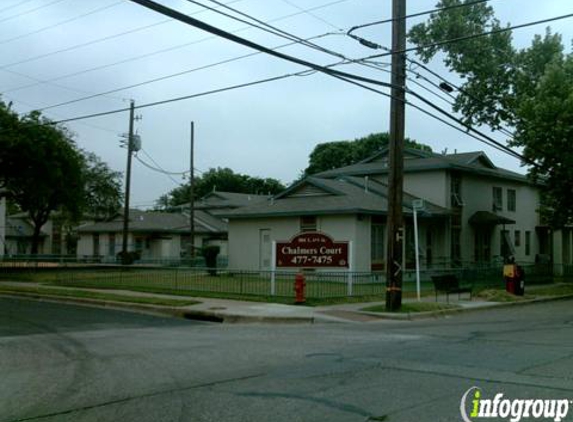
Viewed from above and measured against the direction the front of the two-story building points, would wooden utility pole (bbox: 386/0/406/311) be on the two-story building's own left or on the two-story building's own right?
on the two-story building's own right

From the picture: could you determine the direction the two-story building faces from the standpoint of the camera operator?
facing the viewer and to the right of the viewer

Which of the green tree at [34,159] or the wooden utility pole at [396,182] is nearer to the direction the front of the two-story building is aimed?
the wooden utility pole

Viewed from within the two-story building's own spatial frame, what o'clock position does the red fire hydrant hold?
The red fire hydrant is roughly at 2 o'clock from the two-story building.

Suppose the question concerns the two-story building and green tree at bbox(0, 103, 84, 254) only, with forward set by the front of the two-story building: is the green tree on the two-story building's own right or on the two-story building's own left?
on the two-story building's own right
